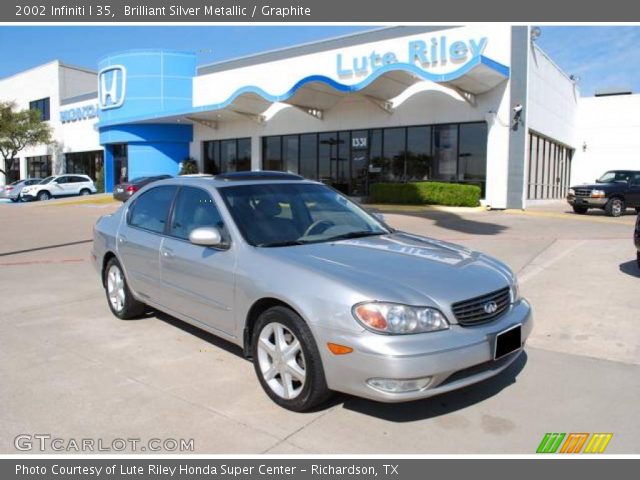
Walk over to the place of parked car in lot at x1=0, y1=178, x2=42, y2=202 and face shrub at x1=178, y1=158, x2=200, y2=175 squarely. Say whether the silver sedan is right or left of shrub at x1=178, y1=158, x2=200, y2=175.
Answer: right

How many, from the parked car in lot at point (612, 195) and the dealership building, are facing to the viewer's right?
0

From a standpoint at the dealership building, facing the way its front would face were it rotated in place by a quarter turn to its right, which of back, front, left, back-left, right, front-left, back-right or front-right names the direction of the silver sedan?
back-left

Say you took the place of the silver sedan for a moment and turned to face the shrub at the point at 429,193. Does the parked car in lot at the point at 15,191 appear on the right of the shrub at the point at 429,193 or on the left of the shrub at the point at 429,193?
left

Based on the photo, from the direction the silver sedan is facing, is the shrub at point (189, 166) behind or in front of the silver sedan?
behind

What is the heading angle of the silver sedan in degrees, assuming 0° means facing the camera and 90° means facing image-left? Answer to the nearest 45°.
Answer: approximately 315°

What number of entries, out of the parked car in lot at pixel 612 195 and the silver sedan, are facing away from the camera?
0

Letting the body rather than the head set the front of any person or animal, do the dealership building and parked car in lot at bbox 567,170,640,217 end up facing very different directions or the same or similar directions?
same or similar directions

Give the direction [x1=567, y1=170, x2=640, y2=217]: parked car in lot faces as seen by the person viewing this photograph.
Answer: facing the viewer and to the left of the viewer
